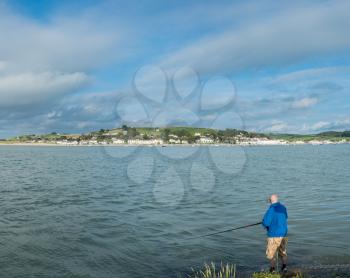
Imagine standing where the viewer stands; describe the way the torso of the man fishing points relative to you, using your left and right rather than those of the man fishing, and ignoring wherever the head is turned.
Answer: facing away from the viewer and to the left of the viewer
